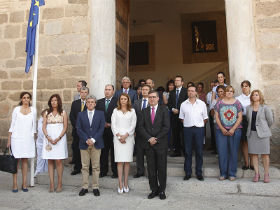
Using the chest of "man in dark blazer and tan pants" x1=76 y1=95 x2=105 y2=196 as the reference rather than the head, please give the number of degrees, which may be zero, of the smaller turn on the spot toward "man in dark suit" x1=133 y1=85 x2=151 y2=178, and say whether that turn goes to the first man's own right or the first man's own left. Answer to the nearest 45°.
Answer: approximately 90° to the first man's own left

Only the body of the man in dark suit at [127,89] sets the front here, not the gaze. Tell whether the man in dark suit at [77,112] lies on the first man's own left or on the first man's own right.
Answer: on the first man's own right

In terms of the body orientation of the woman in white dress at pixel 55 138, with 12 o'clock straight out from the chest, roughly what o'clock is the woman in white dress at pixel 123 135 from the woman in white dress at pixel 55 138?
the woman in white dress at pixel 123 135 is roughly at 10 o'clock from the woman in white dress at pixel 55 138.

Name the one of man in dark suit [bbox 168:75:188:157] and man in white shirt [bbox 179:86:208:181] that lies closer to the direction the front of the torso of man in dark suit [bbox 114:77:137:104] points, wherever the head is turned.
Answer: the man in white shirt

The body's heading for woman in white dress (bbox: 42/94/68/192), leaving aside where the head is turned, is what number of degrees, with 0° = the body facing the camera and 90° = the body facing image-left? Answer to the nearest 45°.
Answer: approximately 0°

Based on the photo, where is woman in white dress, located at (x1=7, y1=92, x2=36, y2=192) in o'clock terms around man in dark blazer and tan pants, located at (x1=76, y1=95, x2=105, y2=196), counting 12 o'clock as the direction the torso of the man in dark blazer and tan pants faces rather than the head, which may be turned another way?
The woman in white dress is roughly at 4 o'clock from the man in dark blazer and tan pants.
